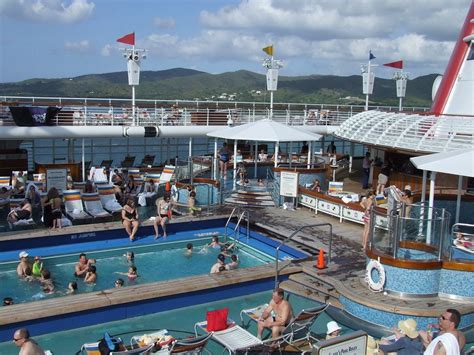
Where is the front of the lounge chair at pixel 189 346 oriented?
to the viewer's left

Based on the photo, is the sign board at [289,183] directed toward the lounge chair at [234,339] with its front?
yes

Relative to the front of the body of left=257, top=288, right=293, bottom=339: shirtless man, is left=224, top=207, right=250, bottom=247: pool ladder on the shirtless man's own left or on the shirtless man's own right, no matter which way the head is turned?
on the shirtless man's own right

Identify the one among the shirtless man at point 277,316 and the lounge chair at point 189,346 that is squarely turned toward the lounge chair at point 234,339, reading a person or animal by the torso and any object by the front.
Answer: the shirtless man

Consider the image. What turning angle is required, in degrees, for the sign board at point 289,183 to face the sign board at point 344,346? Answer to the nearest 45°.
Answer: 0° — it already faces it

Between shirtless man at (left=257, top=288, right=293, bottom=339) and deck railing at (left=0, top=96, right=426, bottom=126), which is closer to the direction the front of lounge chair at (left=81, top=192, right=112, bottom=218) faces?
the shirtless man

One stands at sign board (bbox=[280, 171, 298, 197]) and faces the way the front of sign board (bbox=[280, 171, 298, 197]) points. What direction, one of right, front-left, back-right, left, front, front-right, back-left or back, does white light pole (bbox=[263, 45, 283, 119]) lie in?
back

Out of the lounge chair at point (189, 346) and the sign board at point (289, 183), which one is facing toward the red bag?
the sign board

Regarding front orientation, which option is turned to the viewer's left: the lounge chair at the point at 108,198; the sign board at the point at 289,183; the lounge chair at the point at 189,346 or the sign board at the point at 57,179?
the lounge chair at the point at 189,346
